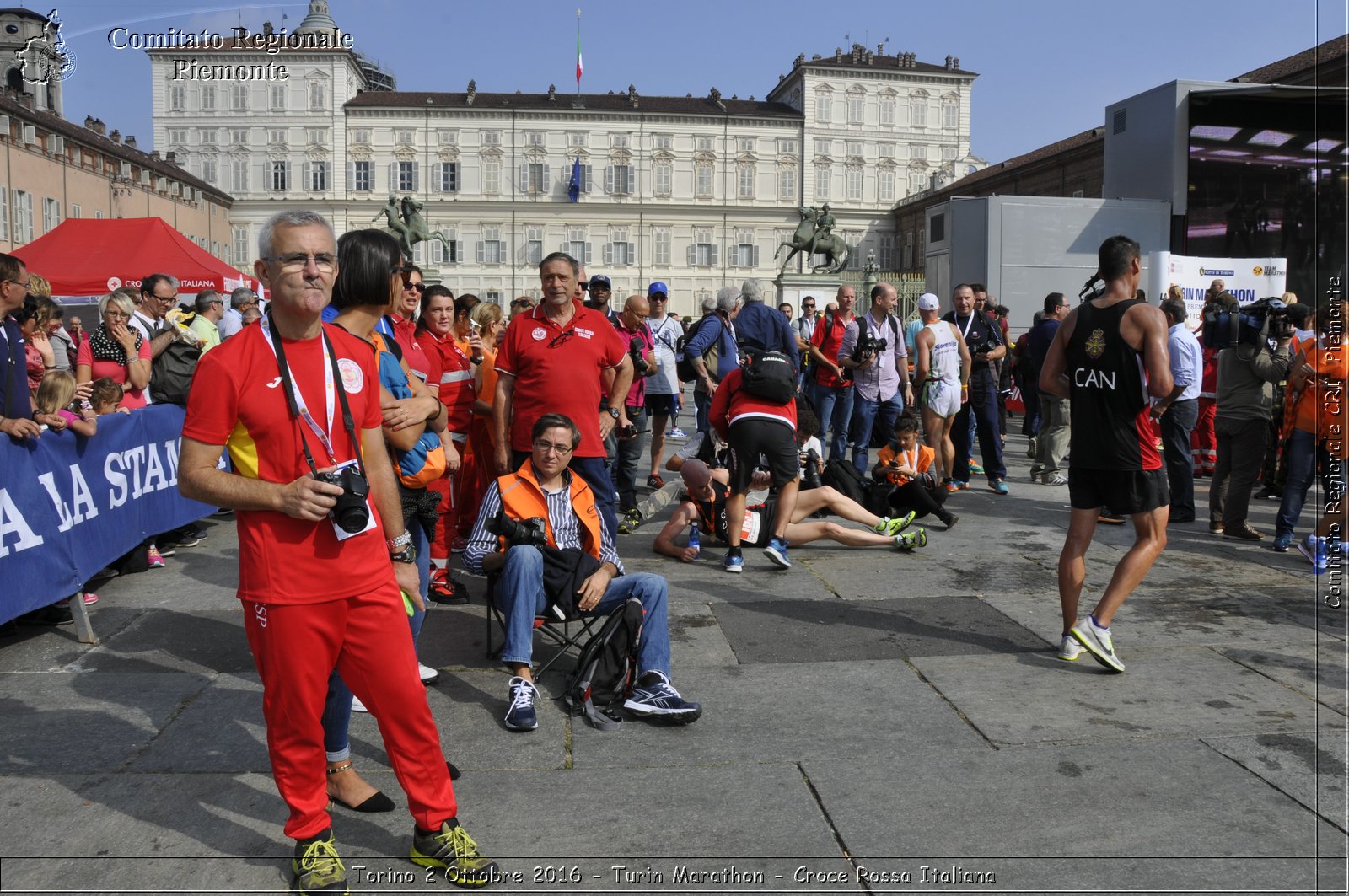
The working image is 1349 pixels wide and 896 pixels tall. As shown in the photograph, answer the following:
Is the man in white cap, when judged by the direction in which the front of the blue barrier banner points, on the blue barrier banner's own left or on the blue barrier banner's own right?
on the blue barrier banner's own left

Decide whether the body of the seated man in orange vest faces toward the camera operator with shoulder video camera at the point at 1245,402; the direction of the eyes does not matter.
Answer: no

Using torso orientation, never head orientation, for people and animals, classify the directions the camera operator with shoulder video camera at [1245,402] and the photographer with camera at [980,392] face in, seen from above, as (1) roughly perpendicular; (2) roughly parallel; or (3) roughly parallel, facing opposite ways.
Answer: roughly perpendicular

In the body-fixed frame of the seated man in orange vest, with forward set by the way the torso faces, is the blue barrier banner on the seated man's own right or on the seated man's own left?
on the seated man's own right

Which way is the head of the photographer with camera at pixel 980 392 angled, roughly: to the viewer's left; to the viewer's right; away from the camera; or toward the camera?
toward the camera

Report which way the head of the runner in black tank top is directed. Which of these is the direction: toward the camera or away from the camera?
away from the camera

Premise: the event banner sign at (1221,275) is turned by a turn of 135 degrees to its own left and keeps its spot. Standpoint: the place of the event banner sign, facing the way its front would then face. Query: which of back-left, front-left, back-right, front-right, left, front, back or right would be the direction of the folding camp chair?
back-right

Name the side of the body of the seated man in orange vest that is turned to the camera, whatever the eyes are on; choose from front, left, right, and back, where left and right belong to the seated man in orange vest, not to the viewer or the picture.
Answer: front

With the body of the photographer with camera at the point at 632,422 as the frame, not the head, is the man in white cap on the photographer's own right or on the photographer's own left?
on the photographer's own left

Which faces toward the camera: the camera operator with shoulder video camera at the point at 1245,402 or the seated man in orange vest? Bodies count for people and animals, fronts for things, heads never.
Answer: the seated man in orange vest

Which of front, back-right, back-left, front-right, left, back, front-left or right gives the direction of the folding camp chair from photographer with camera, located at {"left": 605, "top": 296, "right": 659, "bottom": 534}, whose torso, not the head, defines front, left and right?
front-right

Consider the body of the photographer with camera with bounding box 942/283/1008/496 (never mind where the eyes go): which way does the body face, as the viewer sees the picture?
toward the camera

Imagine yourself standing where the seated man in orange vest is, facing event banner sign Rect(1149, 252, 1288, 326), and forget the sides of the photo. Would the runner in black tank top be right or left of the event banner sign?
right
